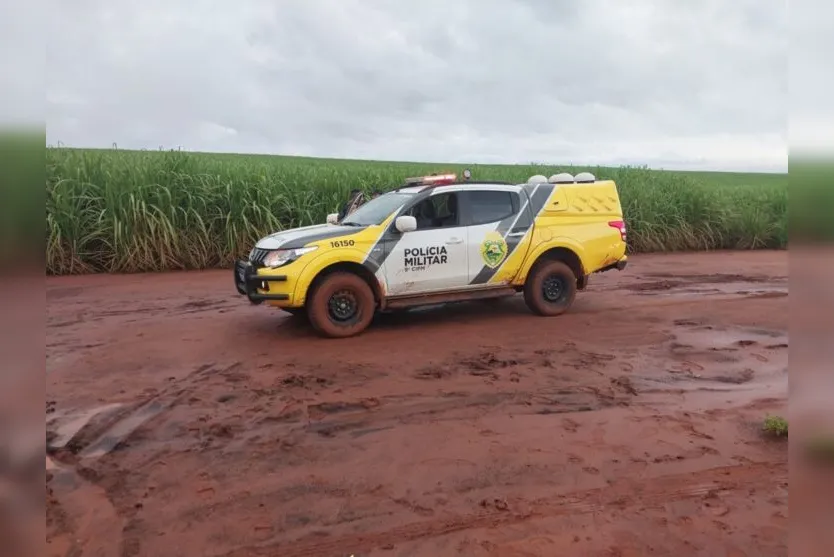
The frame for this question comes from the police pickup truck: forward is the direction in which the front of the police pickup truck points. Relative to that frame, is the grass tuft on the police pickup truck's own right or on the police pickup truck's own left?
on the police pickup truck's own left

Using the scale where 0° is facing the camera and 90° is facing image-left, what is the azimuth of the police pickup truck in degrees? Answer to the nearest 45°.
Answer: approximately 45°
